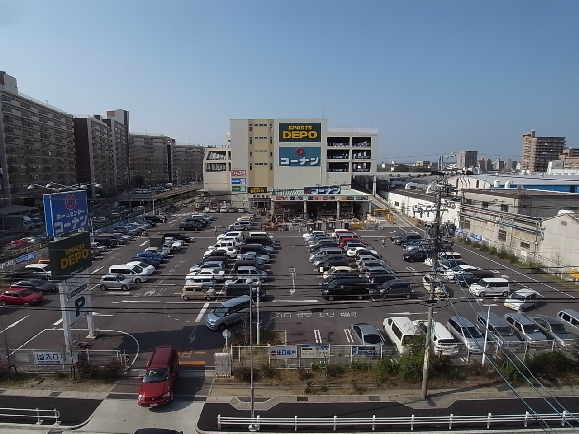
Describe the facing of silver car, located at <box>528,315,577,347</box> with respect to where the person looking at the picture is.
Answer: facing the viewer and to the right of the viewer

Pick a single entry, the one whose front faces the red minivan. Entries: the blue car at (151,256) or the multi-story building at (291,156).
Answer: the multi-story building

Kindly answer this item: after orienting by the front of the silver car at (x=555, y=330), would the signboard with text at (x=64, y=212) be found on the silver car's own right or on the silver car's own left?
on the silver car's own right

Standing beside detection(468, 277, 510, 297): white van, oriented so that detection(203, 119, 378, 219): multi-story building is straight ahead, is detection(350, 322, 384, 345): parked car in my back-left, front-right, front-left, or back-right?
back-left

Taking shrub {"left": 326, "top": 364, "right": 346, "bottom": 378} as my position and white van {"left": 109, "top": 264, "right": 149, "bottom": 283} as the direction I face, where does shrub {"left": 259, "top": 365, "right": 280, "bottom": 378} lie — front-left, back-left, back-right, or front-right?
front-left

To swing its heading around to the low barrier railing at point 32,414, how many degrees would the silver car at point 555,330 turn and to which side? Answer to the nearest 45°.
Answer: approximately 90° to its right

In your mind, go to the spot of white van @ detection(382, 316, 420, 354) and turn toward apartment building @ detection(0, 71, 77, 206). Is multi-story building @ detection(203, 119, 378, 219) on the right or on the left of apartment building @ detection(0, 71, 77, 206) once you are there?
right

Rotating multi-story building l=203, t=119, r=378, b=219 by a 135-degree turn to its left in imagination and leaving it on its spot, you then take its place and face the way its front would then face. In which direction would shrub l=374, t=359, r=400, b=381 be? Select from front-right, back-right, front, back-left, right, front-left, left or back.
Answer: back-right

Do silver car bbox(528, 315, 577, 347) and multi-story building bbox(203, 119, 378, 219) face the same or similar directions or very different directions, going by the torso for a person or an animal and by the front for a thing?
same or similar directions

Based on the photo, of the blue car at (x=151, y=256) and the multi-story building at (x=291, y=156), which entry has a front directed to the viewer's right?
the blue car

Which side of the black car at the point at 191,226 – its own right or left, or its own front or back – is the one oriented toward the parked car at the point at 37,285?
right

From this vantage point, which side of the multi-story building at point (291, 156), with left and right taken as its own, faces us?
front

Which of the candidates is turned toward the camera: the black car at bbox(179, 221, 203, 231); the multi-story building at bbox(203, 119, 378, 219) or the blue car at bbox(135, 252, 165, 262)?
the multi-story building

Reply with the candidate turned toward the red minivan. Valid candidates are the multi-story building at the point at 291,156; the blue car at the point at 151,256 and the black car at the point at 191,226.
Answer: the multi-story building

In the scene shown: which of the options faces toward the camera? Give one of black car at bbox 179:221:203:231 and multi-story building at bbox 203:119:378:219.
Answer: the multi-story building

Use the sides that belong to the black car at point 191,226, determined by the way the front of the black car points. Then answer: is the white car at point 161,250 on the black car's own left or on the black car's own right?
on the black car's own right

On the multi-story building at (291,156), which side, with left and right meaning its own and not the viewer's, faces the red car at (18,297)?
front
